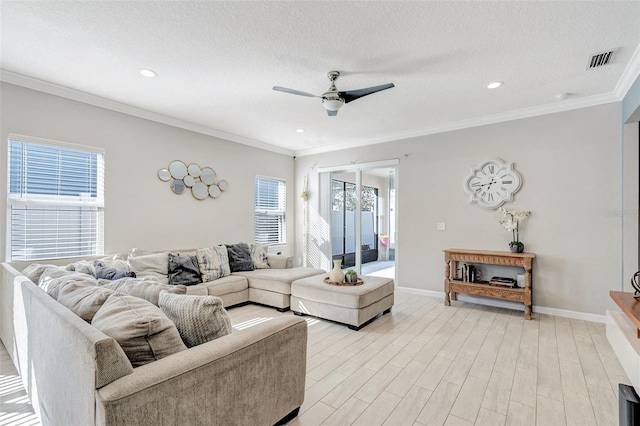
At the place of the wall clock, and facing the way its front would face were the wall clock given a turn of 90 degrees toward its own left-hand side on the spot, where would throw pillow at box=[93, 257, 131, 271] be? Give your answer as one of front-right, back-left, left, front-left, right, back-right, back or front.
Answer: back-right

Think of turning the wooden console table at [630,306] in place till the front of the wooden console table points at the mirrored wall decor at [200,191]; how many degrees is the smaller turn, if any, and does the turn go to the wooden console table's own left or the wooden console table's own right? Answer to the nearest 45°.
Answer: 0° — it already faces it

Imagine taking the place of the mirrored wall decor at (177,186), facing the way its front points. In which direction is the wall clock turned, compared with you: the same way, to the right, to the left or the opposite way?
to the right

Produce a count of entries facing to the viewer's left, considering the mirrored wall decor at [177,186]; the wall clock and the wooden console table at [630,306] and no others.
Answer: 1

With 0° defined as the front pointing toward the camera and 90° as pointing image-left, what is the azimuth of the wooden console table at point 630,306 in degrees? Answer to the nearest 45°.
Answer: approximately 90°

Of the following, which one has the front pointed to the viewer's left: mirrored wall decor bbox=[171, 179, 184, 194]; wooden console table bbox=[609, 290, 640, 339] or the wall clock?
the wooden console table

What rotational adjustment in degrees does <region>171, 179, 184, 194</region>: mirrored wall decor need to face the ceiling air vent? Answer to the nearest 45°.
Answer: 0° — it already faces it

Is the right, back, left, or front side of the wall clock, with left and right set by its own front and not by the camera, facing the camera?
front

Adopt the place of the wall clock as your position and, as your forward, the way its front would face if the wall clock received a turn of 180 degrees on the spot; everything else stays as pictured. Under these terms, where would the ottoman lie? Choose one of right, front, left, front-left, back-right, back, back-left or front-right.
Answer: back-left

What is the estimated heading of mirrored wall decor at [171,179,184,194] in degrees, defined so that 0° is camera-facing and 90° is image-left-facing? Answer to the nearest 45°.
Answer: approximately 315°

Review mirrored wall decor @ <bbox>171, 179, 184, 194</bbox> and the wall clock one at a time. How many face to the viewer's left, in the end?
0

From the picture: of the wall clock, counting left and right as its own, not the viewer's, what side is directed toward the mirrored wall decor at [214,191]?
right

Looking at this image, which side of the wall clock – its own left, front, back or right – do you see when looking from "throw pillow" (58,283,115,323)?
front

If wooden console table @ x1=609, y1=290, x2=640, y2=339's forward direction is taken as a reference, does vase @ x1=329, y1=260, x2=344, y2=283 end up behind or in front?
in front
